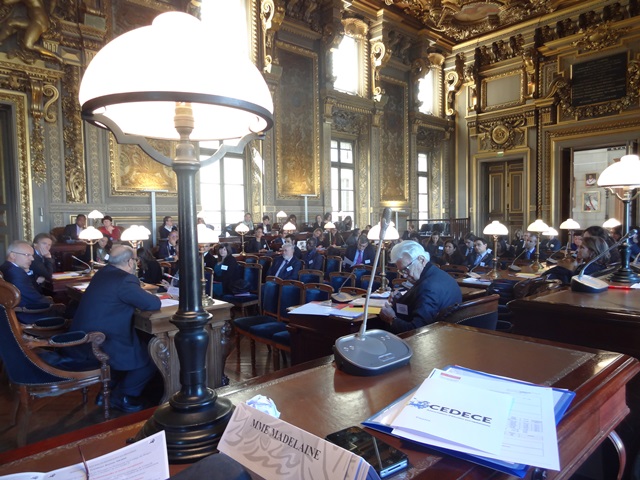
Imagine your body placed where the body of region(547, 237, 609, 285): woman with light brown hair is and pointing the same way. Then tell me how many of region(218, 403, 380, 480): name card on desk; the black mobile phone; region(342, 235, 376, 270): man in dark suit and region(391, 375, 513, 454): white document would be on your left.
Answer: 3

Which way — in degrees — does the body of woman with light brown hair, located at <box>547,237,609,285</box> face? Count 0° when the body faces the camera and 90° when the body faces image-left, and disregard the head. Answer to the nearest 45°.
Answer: approximately 90°

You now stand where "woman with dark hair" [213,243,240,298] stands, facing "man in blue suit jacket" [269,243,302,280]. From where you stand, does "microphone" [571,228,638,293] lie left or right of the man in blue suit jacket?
right

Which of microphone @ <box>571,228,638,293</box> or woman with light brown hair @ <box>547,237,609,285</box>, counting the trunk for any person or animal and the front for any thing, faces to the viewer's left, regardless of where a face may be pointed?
the woman with light brown hair

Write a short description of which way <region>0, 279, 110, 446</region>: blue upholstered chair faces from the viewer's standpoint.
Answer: facing away from the viewer and to the right of the viewer

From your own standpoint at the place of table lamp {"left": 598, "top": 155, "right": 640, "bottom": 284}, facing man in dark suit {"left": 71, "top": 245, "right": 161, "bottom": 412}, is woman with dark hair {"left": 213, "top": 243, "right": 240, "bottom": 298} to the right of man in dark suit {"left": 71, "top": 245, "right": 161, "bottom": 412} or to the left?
right

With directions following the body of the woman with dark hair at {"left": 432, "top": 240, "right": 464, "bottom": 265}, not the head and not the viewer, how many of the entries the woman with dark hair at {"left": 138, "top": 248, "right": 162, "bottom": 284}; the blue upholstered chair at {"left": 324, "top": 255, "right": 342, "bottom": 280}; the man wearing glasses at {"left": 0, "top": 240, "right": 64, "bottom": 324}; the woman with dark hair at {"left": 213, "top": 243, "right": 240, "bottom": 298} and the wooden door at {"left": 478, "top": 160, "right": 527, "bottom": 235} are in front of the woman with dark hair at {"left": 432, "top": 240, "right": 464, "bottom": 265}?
4

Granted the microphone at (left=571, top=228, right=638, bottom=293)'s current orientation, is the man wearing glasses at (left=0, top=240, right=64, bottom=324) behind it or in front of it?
behind

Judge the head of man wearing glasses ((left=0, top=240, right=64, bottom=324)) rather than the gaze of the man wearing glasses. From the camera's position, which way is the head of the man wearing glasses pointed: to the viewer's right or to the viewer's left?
to the viewer's right

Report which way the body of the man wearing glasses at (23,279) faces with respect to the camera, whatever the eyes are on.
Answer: to the viewer's right
